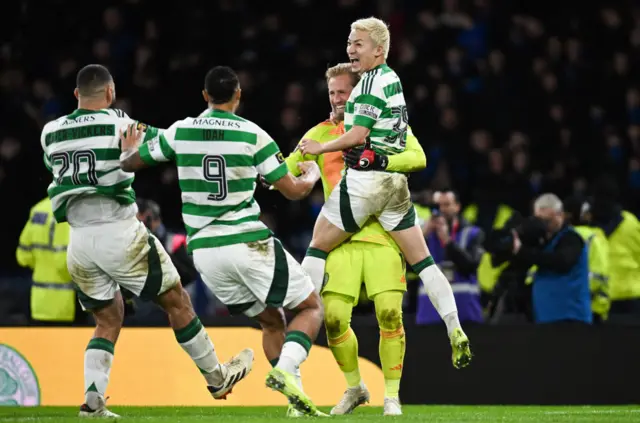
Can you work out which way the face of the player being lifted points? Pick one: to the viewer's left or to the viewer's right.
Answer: to the viewer's left

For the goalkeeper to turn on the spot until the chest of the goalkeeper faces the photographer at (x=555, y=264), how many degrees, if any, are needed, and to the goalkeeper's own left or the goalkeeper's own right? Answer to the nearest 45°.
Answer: approximately 135° to the goalkeeper's own left

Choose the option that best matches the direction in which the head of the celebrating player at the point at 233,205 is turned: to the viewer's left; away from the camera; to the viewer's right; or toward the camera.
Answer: away from the camera

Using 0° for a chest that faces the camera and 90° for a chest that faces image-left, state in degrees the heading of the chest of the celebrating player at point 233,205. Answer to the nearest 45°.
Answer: approximately 180°

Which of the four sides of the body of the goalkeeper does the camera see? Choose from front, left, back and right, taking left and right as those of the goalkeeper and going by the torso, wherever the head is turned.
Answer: front

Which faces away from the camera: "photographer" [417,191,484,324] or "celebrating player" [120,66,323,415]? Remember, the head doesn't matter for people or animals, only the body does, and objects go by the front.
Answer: the celebrating player

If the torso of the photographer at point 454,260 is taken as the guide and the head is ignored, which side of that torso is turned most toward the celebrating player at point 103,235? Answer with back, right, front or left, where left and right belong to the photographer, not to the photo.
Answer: front

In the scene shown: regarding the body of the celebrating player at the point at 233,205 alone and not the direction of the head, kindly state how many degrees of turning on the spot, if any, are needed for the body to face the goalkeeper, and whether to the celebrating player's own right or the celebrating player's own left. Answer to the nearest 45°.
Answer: approximately 45° to the celebrating player's own right

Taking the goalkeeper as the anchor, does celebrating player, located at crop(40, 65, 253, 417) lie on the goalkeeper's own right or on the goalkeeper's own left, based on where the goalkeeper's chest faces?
on the goalkeeper's own right

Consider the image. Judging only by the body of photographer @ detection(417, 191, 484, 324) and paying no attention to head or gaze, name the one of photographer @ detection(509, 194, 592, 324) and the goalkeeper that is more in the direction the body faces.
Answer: the goalkeeper
